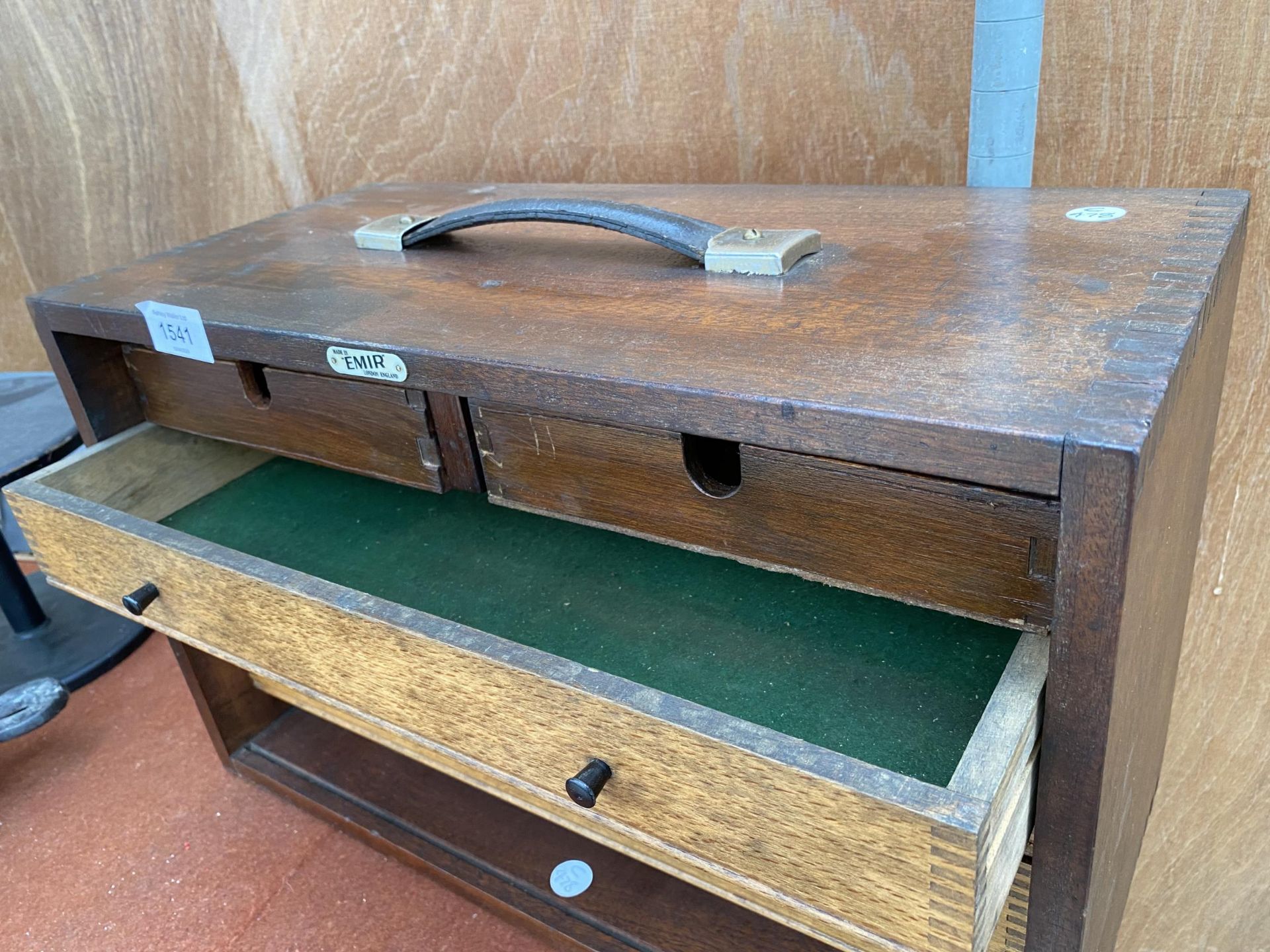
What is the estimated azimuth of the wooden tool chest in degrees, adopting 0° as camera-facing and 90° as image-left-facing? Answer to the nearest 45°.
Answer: approximately 45°
